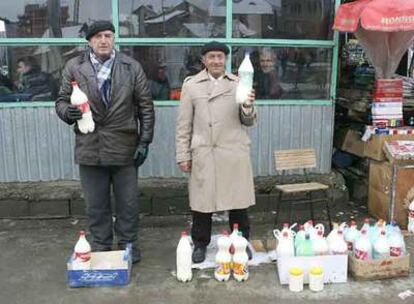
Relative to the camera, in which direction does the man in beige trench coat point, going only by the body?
toward the camera

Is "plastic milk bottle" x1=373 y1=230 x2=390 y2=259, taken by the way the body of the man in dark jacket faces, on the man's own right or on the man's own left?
on the man's own left

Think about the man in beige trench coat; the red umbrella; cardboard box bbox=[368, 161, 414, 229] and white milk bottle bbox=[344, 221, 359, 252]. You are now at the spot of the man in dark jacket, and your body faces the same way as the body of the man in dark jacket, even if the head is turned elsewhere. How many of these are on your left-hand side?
4

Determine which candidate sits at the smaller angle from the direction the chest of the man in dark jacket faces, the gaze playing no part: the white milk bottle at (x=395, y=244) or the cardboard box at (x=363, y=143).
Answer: the white milk bottle

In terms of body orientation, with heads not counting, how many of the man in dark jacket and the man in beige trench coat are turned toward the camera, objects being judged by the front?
2

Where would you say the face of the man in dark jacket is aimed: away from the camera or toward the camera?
toward the camera

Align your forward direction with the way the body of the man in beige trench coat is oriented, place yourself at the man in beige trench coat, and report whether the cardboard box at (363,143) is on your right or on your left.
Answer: on your left

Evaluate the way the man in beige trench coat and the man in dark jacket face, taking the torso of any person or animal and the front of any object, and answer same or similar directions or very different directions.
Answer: same or similar directions

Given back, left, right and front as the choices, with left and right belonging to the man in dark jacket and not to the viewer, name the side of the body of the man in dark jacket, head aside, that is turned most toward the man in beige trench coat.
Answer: left

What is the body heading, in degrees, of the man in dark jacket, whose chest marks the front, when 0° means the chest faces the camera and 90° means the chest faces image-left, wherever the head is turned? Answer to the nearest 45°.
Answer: approximately 0°
